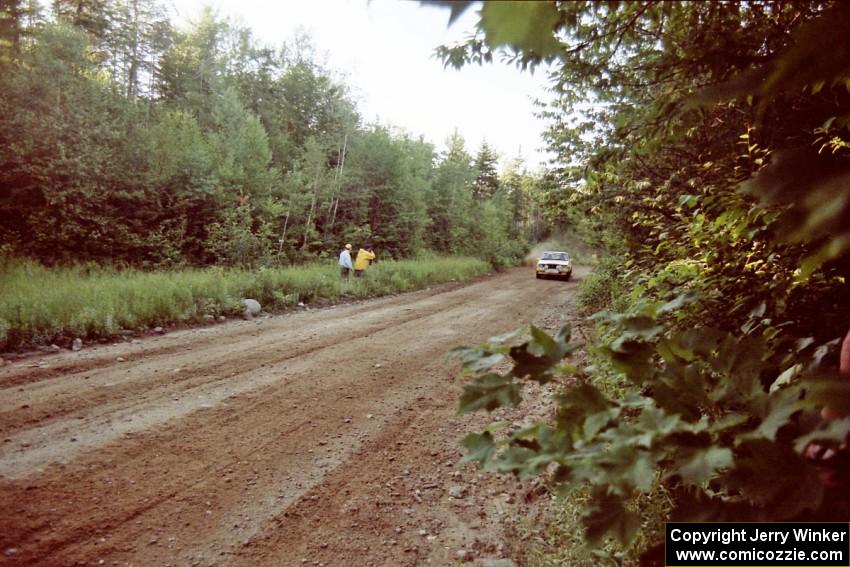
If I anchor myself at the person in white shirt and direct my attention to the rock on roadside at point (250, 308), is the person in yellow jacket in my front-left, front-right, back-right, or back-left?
back-left

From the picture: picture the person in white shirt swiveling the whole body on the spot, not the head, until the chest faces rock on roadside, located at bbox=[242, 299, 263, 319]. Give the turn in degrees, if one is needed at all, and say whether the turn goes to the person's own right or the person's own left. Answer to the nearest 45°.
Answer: approximately 90° to the person's own right

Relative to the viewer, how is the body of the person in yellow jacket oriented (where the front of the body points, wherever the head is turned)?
to the viewer's right

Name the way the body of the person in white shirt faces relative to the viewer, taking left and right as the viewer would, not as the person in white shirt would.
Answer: facing to the right of the viewer

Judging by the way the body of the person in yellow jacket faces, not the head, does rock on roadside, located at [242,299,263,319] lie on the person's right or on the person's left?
on the person's right

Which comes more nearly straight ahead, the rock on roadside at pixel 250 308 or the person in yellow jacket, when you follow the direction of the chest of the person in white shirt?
the person in yellow jacket

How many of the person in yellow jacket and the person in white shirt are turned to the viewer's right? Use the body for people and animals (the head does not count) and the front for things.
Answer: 2
